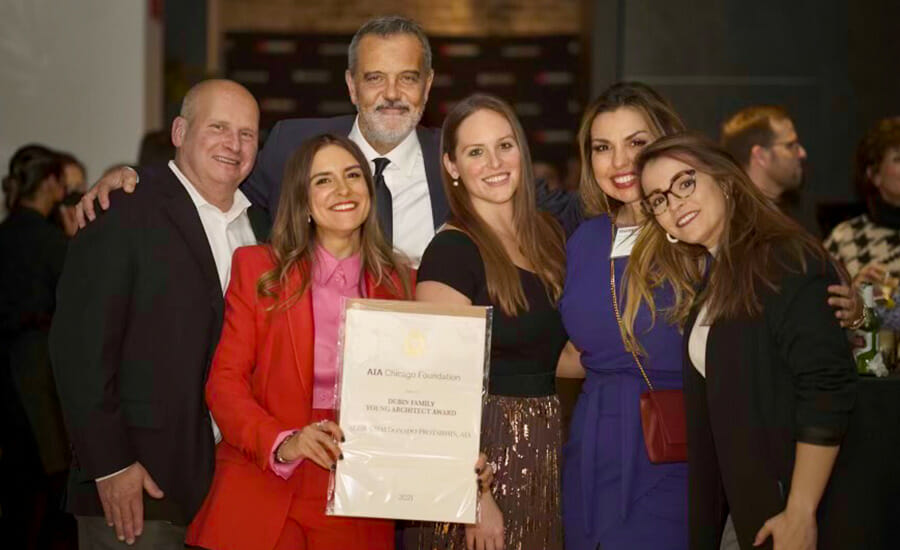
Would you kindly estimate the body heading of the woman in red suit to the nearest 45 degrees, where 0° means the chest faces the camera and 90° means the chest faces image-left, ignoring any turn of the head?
approximately 315°

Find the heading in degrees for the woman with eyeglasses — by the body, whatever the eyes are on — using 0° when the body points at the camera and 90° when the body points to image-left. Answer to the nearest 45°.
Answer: approximately 45°

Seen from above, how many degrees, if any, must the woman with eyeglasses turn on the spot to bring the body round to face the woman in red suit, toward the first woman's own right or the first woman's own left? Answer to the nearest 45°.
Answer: approximately 45° to the first woman's own right
